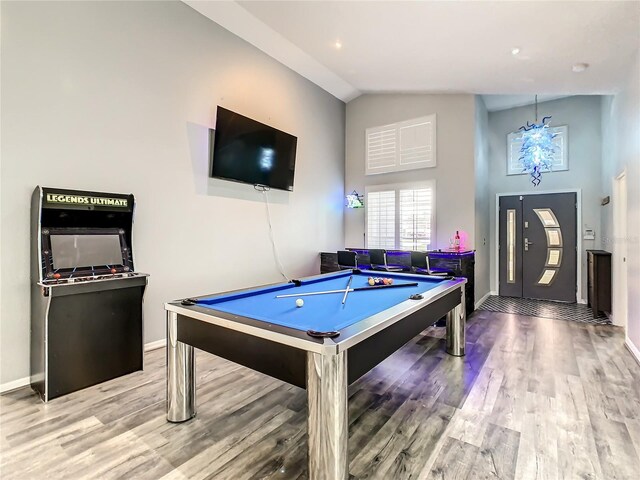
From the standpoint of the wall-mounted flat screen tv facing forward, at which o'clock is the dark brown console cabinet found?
The dark brown console cabinet is roughly at 11 o'clock from the wall-mounted flat screen tv.

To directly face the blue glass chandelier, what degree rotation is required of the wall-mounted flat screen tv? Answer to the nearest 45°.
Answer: approximately 45° to its left

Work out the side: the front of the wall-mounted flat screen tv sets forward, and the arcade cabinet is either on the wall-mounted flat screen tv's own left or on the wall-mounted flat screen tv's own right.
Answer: on the wall-mounted flat screen tv's own right

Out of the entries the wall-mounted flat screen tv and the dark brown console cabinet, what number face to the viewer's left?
1

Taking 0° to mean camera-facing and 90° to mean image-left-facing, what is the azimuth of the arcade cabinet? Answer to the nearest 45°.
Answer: approximately 315°

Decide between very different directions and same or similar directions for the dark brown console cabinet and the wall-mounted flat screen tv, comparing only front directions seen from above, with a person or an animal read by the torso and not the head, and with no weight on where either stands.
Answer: very different directions

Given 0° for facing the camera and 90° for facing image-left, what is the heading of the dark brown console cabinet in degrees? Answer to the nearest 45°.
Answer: approximately 90°

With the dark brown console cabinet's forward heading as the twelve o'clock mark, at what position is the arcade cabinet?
The arcade cabinet is roughly at 10 o'clock from the dark brown console cabinet.
